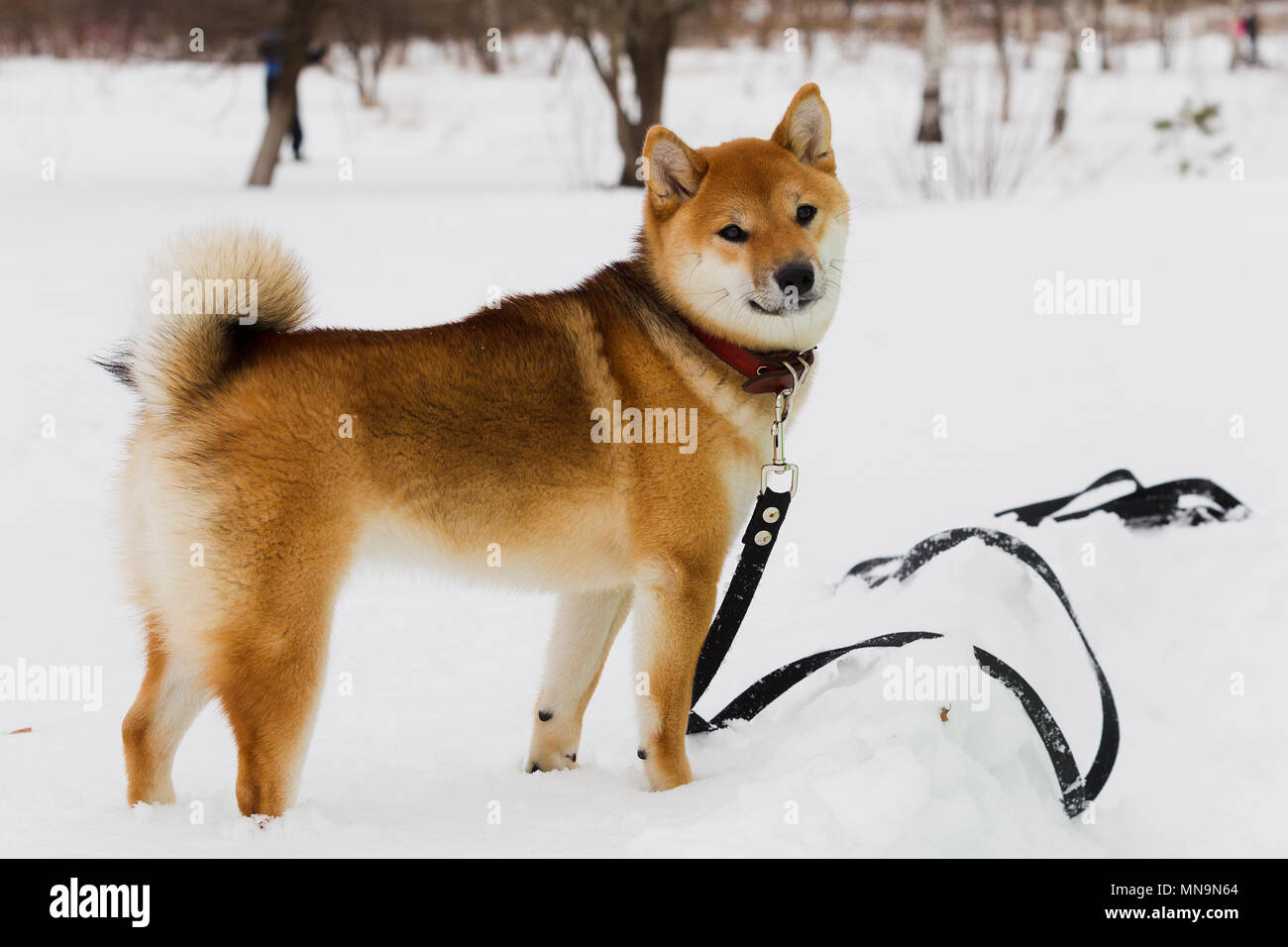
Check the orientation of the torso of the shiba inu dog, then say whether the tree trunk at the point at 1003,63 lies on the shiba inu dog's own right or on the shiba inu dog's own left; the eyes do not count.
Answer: on the shiba inu dog's own left

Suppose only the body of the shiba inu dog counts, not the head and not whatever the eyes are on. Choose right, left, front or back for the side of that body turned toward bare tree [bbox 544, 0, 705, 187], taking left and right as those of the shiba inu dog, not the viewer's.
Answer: left

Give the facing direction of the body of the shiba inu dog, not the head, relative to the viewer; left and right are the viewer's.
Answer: facing to the right of the viewer

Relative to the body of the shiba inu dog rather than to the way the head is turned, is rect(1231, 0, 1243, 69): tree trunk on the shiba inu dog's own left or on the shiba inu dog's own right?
on the shiba inu dog's own left

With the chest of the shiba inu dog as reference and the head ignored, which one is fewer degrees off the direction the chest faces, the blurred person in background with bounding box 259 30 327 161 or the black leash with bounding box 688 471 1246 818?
the black leash

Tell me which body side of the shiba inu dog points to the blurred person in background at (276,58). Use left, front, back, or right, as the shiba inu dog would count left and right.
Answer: left

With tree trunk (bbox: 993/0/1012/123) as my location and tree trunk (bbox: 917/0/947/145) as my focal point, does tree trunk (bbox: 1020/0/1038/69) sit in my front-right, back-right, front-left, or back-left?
back-right

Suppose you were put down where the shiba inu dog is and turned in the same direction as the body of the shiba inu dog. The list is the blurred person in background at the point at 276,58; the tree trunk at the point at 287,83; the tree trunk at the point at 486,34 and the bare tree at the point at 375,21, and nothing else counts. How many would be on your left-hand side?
4

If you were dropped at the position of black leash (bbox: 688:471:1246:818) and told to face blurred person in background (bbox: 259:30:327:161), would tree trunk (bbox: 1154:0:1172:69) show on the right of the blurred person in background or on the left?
right

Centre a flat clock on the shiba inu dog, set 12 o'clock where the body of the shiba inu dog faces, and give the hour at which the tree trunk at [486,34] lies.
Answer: The tree trunk is roughly at 9 o'clock from the shiba inu dog.

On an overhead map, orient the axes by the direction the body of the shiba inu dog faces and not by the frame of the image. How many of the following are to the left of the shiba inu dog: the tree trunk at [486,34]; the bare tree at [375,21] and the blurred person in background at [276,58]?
3
